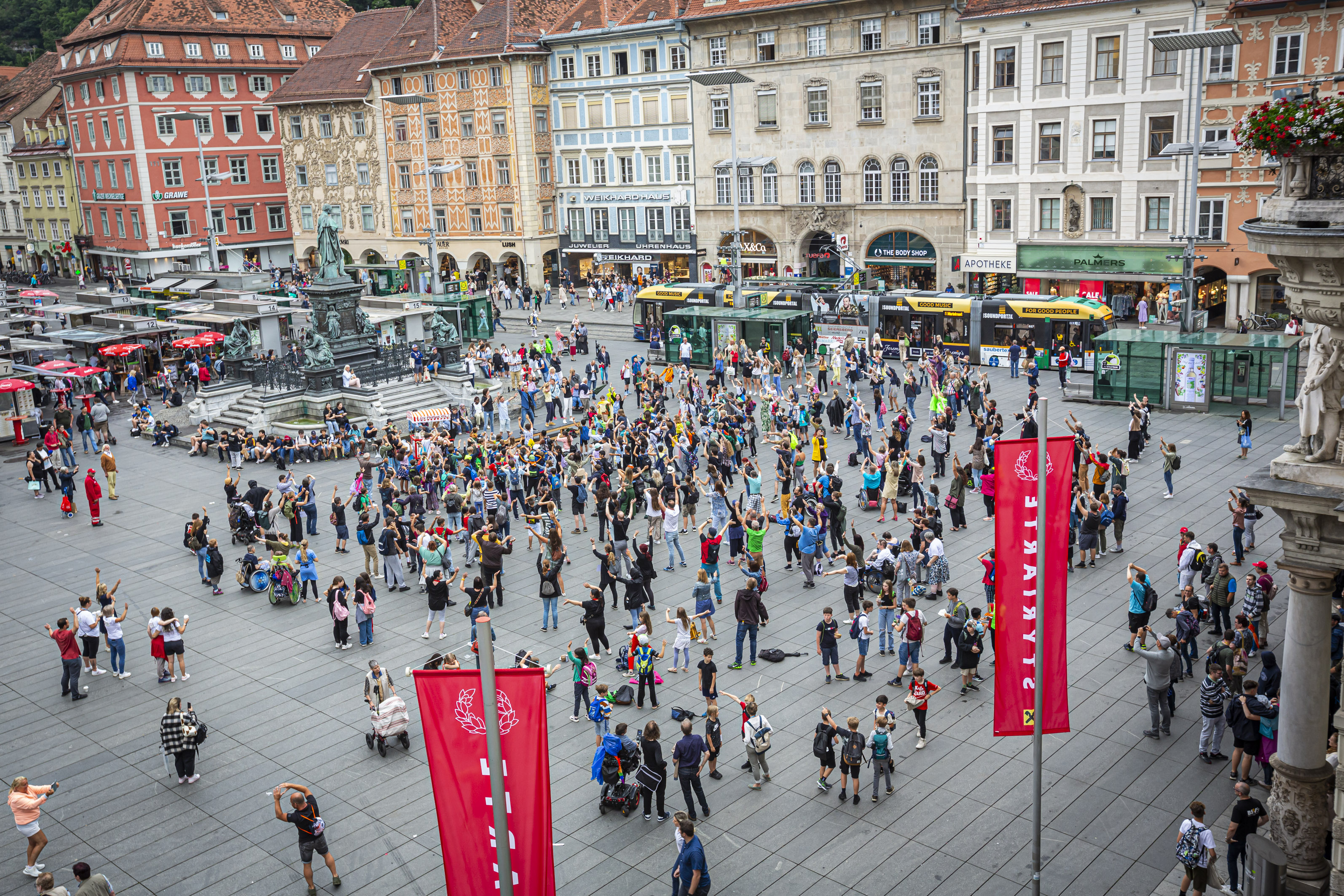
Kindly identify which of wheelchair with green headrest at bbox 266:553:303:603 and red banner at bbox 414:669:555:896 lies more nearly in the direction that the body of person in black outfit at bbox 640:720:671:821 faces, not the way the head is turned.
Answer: the wheelchair with green headrest

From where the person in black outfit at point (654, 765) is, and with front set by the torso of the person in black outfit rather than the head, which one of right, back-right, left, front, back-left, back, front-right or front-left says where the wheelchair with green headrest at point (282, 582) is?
front-left

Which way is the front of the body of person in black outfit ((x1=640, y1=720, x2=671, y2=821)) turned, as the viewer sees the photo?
away from the camera

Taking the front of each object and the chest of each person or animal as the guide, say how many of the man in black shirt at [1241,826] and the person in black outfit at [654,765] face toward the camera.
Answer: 0

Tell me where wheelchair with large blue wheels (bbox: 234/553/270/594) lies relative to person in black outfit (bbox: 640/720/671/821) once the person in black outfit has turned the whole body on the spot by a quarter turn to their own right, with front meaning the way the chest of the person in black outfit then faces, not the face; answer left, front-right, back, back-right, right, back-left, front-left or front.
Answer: back-left

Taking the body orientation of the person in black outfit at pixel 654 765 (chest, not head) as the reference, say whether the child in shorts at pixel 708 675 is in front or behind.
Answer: in front

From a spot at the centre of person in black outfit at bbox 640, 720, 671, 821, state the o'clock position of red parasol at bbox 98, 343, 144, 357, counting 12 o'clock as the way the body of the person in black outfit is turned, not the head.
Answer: The red parasol is roughly at 11 o'clock from the person in black outfit.

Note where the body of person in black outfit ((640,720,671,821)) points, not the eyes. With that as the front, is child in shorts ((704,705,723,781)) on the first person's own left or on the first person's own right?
on the first person's own right

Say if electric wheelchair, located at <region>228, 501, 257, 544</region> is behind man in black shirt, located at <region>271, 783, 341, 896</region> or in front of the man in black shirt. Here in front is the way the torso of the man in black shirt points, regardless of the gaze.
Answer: in front

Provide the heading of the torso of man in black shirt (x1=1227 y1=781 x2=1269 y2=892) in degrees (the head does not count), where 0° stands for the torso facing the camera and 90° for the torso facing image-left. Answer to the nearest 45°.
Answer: approximately 135°

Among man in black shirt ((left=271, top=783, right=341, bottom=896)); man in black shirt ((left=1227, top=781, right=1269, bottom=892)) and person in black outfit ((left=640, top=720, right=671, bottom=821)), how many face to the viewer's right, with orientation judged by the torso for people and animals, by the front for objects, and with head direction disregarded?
0

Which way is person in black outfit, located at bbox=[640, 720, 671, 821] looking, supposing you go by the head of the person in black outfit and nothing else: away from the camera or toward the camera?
away from the camera

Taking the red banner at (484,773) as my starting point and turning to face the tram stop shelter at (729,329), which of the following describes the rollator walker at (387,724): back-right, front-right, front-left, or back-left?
front-left
